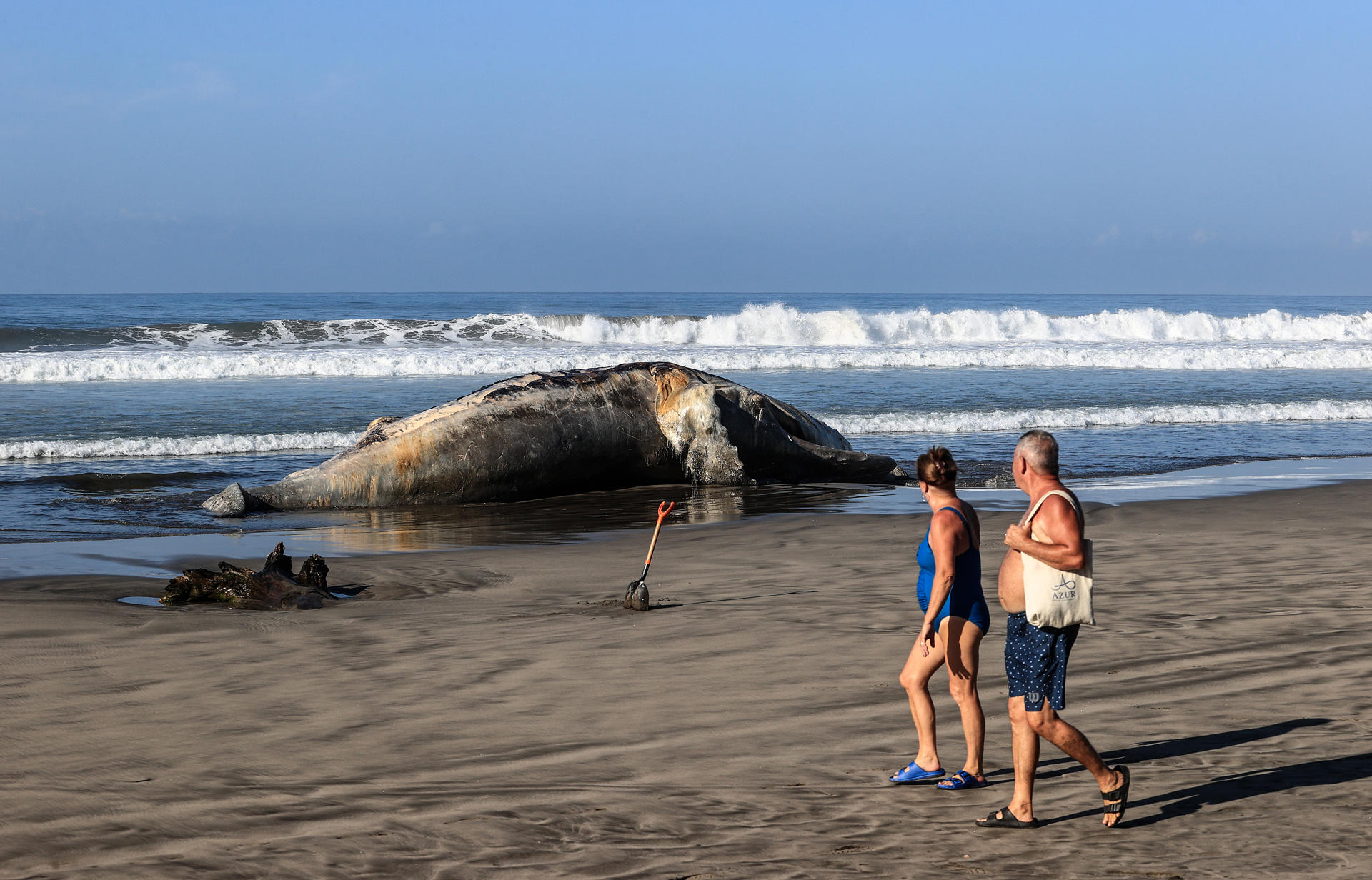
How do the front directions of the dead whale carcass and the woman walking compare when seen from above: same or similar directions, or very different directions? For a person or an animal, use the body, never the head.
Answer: very different directions

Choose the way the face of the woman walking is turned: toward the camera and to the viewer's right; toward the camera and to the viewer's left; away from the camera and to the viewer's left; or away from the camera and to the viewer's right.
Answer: away from the camera and to the viewer's left

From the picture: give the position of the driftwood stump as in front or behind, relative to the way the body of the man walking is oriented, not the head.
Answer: in front

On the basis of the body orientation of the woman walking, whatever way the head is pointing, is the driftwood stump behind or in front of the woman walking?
in front

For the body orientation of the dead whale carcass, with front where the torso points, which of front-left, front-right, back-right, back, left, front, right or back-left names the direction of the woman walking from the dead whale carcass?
right

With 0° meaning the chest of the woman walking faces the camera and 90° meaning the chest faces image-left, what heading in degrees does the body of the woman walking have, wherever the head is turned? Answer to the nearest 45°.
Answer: approximately 90°

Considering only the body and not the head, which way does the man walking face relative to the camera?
to the viewer's left

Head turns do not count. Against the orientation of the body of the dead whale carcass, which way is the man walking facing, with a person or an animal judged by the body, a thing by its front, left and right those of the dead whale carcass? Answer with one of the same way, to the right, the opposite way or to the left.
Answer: the opposite way

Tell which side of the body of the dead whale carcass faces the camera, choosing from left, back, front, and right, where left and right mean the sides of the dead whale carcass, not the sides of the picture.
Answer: right

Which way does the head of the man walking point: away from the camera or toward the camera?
away from the camera
